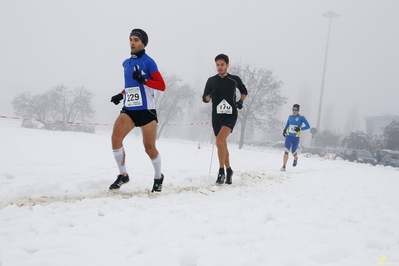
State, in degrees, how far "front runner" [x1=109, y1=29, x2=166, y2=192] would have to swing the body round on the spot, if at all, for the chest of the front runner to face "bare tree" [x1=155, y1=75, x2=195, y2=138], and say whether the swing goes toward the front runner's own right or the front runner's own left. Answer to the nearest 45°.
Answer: approximately 135° to the front runner's own right

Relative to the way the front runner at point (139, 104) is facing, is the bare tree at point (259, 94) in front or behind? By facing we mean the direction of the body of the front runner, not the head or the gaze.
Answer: behind

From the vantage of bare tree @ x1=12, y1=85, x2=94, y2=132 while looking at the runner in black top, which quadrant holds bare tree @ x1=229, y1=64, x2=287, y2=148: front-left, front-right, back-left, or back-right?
front-left

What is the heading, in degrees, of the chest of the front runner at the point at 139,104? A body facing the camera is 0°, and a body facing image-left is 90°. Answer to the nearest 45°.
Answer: approximately 45°

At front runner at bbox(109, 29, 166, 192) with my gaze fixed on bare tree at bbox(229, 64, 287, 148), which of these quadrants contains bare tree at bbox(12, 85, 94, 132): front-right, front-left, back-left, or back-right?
front-left

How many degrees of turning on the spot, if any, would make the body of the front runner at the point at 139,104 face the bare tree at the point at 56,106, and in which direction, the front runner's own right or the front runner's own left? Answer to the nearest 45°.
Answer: approximately 135° to the front runner's own right
